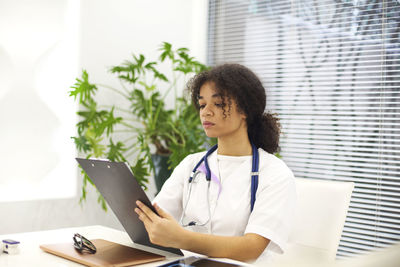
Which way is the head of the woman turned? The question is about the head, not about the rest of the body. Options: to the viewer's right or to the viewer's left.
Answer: to the viewer's left

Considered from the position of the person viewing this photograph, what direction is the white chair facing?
facing the viewer and to the left of the viewer

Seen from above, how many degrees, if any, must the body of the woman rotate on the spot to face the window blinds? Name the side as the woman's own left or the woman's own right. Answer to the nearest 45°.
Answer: approximately 180°

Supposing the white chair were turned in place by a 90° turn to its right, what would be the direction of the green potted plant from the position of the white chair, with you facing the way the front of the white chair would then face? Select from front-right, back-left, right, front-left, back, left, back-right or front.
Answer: front

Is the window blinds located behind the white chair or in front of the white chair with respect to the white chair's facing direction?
behind

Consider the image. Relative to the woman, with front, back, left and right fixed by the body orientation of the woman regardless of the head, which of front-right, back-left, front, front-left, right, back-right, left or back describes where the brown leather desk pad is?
front
